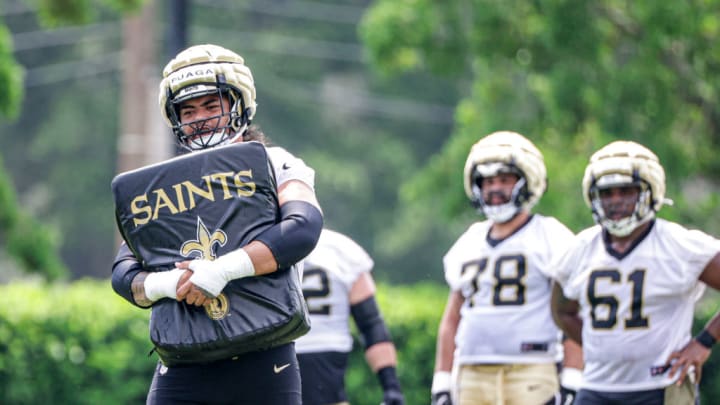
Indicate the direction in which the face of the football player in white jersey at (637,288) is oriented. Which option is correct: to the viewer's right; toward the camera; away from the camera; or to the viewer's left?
toward the camera

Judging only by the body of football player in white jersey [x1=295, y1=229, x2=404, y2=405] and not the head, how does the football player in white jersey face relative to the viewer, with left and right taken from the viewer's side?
facing the viewer and to the left of the viewer

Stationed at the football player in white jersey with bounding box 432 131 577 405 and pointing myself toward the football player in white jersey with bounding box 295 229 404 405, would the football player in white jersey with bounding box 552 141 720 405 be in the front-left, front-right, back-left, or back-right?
back-left

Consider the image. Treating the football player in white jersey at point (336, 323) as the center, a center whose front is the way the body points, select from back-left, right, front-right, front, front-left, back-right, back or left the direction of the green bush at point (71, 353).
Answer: right
